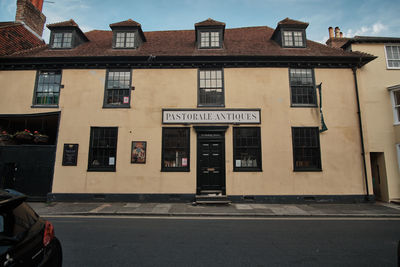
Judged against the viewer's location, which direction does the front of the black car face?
facing away from the viewer and to the left of the viewer

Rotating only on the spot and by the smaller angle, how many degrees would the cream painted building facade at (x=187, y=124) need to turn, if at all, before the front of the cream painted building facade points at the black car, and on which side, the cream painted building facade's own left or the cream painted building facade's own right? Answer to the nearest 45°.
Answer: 0° — it already faces it

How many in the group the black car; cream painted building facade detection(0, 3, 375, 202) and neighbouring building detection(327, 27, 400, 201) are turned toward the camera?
2

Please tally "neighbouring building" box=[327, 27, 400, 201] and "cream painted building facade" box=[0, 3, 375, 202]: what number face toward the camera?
2

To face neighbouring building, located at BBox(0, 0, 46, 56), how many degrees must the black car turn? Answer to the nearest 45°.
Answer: approximately 45° to its right

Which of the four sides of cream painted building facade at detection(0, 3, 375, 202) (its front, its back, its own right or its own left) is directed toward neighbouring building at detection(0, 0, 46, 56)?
right

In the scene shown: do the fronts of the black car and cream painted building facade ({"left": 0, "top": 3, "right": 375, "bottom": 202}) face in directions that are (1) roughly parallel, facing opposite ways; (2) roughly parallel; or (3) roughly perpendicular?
roughly perpendicular

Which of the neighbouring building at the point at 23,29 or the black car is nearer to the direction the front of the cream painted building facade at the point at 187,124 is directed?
the black car

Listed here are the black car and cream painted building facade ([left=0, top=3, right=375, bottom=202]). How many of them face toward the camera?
1

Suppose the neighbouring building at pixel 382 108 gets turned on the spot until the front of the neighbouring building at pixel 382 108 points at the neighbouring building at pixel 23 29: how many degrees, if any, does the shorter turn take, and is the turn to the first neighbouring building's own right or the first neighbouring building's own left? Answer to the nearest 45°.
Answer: approximately 45° to the first neighbouring building's own right

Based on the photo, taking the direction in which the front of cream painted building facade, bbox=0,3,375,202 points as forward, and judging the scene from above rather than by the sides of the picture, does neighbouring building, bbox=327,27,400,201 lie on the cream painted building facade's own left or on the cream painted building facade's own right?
on the cream painted building facade's own left
